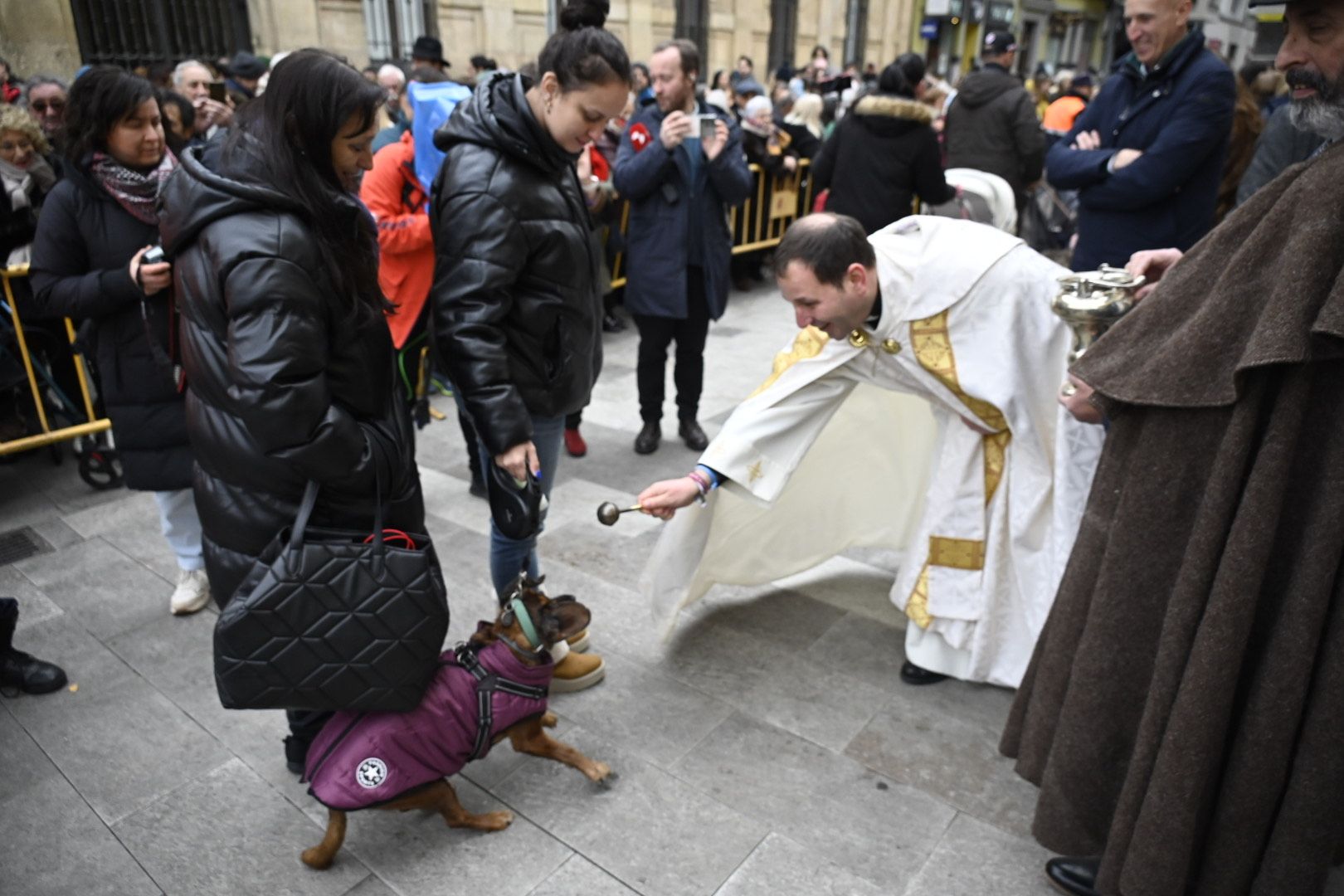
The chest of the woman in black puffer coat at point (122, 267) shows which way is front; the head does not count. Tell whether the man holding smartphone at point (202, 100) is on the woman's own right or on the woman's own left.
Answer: on the woman's own left

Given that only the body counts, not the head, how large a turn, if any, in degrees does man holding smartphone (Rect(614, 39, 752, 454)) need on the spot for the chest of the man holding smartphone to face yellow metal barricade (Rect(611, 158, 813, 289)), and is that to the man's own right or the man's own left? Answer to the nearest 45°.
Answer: approximately 180°

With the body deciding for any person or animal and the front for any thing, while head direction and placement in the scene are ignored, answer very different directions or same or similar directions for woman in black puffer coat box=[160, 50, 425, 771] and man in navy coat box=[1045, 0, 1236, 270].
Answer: very different directions

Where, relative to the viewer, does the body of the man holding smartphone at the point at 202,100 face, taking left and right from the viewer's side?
facing the viewer and to the right of the viewer

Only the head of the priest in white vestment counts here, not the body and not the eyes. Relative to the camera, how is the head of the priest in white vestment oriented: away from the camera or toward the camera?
toward the camera

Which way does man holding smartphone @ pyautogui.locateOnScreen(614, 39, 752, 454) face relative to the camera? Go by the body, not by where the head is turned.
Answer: toward the camera

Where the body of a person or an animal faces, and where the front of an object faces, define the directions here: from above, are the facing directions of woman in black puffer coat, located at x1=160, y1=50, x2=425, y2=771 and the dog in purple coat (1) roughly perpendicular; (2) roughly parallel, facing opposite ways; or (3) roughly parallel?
roughly parallel

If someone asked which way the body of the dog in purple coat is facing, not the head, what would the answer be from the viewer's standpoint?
to the viewer's right

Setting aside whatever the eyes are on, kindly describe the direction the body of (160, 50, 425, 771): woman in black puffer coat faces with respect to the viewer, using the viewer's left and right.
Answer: facing to the right of the viewer

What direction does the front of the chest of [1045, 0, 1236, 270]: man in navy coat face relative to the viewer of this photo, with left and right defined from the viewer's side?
facing the viewer and to the left of the viewer
